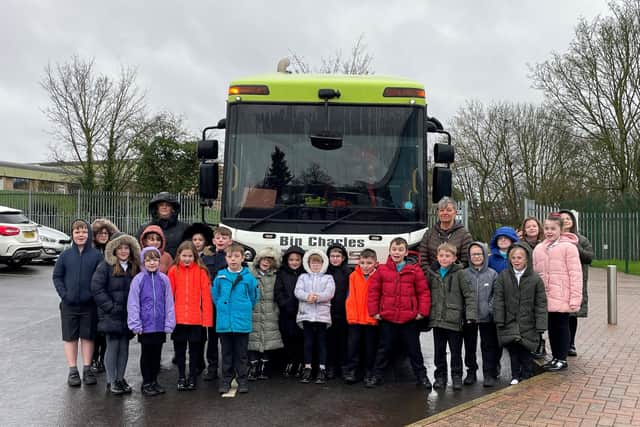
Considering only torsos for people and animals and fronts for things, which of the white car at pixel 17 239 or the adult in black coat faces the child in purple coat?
the adult in black coat

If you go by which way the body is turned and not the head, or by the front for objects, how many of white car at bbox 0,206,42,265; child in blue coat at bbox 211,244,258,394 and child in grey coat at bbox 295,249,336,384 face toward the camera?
2

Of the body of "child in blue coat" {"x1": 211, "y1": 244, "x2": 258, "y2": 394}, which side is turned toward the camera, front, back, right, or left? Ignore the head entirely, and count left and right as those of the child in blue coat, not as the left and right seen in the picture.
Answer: front

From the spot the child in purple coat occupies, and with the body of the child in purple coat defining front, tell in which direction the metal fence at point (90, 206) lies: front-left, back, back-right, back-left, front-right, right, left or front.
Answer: back

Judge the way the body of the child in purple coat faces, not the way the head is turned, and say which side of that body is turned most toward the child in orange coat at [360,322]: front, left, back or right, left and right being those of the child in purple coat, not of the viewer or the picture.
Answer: left

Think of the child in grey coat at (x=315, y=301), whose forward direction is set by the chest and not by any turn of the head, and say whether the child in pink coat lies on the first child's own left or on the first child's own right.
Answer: on the first child's own left

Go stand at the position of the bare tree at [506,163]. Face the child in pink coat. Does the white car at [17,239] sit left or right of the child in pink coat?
right

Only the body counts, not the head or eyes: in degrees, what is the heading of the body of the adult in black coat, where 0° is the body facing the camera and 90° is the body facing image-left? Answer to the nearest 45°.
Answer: approximately 0°

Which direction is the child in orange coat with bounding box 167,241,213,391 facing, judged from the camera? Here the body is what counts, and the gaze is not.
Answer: toward the camera
